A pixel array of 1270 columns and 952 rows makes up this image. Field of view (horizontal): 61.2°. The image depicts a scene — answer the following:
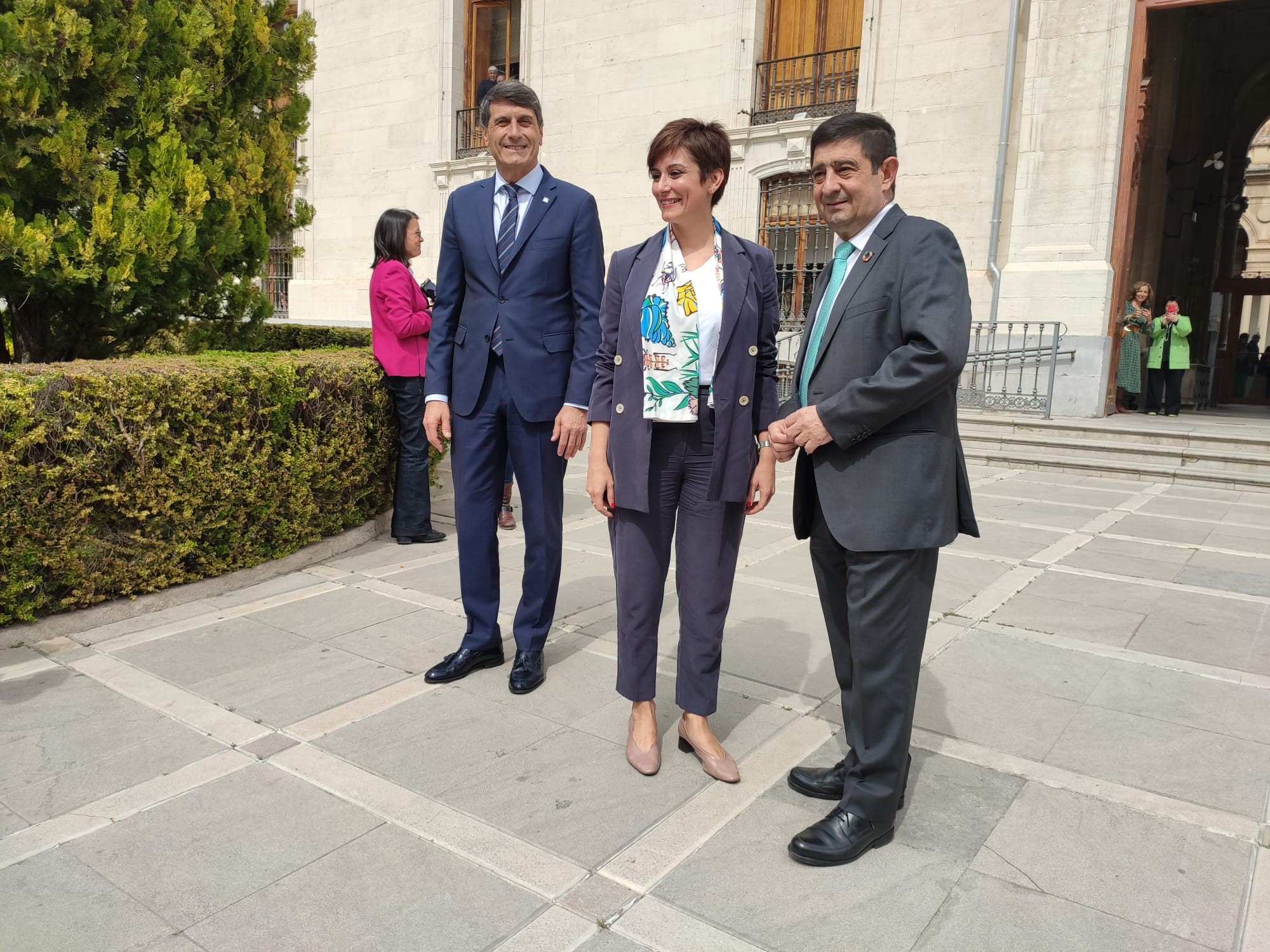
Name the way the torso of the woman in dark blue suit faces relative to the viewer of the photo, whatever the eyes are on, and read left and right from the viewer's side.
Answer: facing the viewer

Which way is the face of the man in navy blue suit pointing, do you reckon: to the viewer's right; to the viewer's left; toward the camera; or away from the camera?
toward the camera

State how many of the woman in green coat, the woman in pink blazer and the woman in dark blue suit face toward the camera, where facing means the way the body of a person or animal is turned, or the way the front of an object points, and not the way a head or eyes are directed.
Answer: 2

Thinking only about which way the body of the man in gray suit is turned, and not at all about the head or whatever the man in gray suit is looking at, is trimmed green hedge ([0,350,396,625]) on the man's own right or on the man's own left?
on the man's own right

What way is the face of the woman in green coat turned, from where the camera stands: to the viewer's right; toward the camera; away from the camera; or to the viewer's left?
toward the camera

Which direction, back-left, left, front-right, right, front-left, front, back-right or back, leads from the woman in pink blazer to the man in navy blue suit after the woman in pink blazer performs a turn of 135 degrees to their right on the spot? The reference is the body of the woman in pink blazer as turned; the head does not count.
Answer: front-left

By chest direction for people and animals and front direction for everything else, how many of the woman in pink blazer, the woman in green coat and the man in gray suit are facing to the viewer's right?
1

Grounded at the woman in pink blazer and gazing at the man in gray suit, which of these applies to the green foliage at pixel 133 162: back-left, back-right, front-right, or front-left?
back-right

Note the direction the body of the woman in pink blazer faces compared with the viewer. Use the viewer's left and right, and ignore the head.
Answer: facing to the right of the viewer

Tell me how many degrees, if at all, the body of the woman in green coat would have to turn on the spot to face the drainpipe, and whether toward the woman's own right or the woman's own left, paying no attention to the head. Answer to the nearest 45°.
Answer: approximately 45° to the woman's own right

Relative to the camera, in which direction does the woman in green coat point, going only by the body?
toward the camera

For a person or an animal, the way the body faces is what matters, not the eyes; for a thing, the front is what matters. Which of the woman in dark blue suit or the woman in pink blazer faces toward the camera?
the woman in dark blue suit

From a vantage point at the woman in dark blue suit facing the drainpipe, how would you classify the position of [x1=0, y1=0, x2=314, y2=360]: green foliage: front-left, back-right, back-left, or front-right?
front-left

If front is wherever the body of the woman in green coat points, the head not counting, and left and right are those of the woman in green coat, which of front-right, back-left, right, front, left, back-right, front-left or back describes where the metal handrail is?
front-right

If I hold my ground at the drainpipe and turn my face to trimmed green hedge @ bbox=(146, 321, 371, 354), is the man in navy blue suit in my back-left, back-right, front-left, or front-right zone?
front-left

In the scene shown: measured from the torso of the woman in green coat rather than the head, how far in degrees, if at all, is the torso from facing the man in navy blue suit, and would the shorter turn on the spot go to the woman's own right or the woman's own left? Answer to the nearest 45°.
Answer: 0° — they already face them

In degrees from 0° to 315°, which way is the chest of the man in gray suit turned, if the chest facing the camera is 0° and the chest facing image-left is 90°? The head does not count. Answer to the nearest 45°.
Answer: approximately 45°

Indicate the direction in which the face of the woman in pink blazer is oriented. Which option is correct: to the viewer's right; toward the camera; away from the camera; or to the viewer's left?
to the viewer's right

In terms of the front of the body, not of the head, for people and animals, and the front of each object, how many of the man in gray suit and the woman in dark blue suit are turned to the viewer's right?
0
